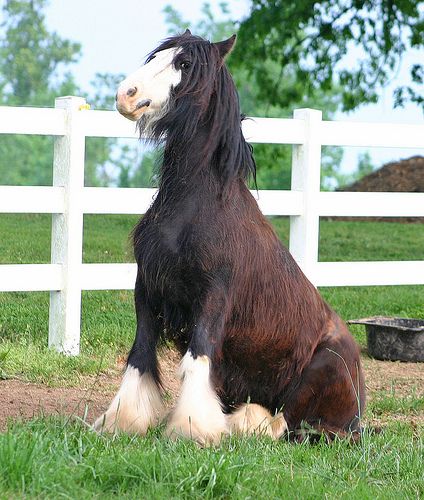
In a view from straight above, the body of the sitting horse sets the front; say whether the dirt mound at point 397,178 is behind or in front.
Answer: behind

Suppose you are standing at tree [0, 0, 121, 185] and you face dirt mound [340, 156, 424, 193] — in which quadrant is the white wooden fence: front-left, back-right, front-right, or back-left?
front-right

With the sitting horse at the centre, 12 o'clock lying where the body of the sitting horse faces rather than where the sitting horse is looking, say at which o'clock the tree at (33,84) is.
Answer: The tree is roughly at 4 o'clock from the sitting horse.

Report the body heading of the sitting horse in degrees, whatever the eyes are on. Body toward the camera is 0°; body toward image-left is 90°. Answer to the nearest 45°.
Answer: approximately 45°

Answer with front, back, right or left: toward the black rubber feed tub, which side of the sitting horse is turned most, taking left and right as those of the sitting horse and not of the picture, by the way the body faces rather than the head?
back

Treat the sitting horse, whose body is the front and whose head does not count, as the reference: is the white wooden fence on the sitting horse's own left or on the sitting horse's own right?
on the sitting horse's own right
